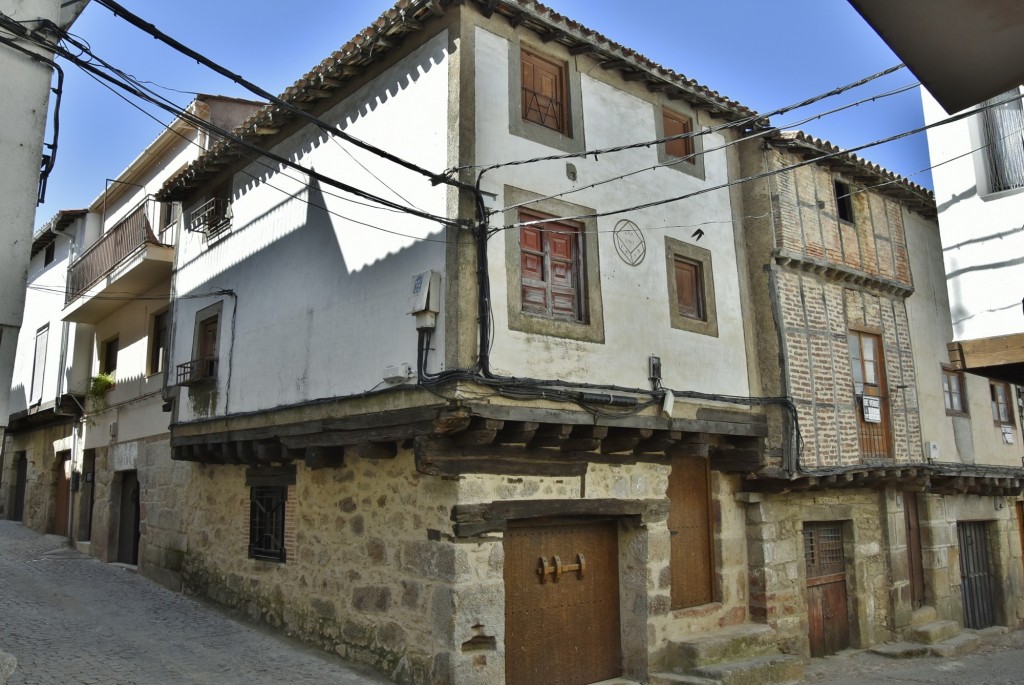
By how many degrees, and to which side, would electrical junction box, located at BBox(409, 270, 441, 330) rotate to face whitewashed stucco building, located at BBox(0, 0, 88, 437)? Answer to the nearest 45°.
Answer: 0° — it already faces it

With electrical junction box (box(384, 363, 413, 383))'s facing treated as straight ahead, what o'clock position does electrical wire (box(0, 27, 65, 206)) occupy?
The electrical wire is roughly at 12 o'clock from the electrical junction box.

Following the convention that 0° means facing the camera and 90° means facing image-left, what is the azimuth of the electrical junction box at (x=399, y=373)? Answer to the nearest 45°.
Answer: approximately 45°

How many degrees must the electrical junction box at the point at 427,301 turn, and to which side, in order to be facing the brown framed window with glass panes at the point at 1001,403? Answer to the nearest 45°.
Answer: approximately 180°

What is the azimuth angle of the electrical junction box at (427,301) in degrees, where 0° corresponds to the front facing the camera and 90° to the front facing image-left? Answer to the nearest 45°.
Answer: approximately 45°

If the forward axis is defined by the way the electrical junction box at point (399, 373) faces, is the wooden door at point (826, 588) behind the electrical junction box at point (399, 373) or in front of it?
behind

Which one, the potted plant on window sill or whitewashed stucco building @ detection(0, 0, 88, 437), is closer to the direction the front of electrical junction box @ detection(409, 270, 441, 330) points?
the whitewashed stucco building

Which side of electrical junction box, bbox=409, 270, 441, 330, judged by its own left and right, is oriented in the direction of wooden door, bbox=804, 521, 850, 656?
back
